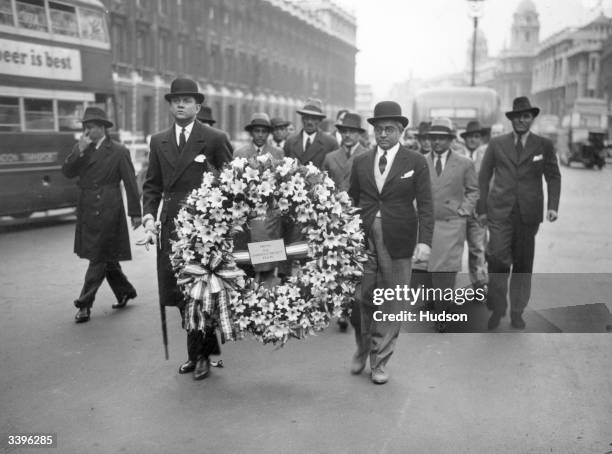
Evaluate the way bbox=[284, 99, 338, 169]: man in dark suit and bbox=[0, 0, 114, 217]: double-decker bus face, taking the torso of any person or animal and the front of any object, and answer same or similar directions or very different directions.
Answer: very different directions

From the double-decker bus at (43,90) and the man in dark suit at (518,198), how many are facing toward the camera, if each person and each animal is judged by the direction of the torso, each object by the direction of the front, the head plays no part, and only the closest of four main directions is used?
1

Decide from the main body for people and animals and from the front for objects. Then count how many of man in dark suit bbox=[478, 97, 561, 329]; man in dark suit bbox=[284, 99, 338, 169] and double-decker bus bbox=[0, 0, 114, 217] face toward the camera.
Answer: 2

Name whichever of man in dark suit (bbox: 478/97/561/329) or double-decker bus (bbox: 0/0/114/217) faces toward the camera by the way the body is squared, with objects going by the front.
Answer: the man in dark suit

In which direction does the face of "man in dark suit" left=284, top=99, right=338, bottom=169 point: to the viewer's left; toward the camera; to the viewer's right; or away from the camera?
toward the camera

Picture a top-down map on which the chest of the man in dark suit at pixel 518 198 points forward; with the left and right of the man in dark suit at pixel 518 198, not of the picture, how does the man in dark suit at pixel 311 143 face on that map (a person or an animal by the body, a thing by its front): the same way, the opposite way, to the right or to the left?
the same way

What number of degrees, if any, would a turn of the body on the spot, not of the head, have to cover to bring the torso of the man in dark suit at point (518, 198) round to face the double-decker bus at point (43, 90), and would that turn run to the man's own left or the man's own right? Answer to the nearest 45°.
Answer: approximately 135° to the man's own right

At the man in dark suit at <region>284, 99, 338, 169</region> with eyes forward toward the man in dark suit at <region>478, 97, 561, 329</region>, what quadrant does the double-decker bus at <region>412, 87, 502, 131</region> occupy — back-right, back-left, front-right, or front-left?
back-left

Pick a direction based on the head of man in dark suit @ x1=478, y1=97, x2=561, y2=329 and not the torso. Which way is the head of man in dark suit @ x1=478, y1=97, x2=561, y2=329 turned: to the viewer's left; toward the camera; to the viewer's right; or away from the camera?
toward the camera

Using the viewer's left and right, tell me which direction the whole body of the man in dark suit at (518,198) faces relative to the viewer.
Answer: facing the viewer

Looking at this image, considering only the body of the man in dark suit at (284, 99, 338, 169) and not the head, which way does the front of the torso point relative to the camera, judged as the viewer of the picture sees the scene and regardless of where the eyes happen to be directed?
toward the camera

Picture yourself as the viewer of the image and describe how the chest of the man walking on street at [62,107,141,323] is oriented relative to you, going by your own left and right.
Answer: facing the viewer and to the left of the viewer

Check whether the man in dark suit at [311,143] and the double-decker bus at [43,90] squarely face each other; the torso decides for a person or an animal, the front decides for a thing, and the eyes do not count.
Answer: no

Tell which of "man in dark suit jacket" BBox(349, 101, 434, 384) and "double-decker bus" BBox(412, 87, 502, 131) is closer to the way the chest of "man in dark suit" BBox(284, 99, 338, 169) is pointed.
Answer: the man in dark suit jacket

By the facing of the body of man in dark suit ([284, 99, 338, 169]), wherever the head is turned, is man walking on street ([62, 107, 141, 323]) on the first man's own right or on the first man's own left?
on the first man's own right

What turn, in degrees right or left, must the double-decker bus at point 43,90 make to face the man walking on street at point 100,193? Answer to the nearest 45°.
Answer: approximately 135° to its right

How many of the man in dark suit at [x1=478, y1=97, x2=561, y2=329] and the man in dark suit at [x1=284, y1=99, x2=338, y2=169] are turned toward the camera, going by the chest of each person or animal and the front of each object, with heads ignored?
2

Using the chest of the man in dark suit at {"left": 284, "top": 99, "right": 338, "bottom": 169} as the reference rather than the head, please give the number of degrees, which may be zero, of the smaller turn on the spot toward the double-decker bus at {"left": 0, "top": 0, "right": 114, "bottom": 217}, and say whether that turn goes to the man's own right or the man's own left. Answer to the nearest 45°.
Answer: approximately 135° to the man's own right

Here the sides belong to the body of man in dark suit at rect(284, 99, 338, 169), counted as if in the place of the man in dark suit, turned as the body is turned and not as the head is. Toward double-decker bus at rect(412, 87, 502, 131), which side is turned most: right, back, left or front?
back

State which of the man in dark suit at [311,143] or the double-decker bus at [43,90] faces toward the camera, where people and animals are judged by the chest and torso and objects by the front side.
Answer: the man in dark suit

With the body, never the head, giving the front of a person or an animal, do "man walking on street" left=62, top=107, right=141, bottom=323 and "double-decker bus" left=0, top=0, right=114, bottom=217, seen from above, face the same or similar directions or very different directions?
very different directions

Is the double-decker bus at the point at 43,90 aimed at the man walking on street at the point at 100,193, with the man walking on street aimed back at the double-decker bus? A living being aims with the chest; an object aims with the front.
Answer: no

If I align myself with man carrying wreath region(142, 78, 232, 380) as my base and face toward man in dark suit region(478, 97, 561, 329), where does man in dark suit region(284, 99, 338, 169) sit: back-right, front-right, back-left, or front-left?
front-left
